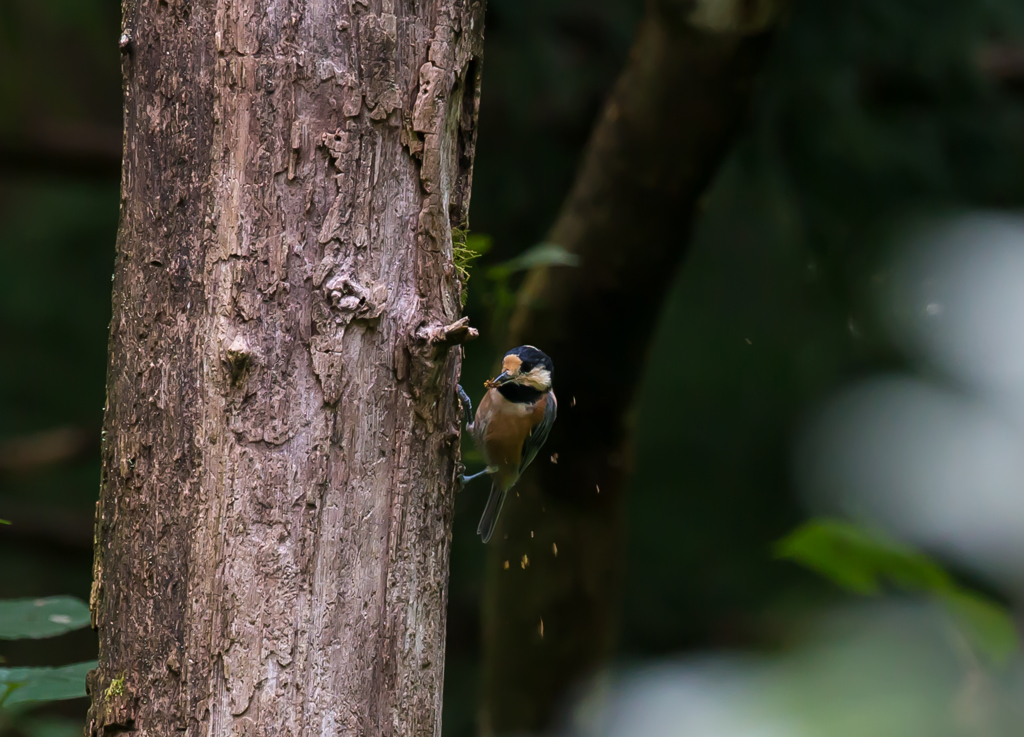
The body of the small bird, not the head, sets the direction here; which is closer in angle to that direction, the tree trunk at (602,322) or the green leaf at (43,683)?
the green leaf

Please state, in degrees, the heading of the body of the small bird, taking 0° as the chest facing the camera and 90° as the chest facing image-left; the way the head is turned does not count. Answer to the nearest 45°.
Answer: approximately 45°

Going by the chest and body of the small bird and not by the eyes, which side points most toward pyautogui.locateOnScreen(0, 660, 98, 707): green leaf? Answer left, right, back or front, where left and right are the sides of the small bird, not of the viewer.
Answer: right

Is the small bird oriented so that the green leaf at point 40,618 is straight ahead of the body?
no
